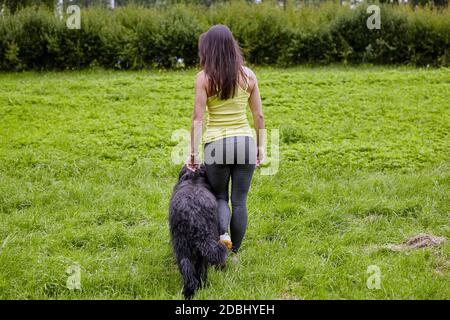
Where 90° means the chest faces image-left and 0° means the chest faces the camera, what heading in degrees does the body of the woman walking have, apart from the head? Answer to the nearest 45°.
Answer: approximately 180°

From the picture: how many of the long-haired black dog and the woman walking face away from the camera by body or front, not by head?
2

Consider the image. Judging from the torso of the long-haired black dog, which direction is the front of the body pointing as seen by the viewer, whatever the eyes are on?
away from the camera

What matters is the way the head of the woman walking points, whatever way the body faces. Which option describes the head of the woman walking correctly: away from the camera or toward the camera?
away from the camera
